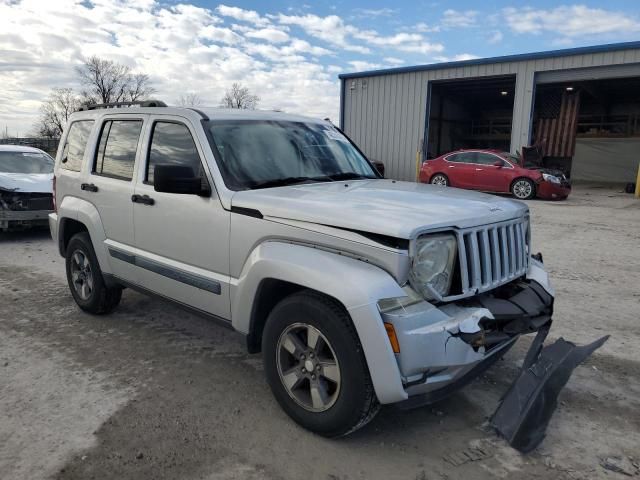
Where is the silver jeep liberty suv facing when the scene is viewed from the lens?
facing the viewer and to the right of the viewer

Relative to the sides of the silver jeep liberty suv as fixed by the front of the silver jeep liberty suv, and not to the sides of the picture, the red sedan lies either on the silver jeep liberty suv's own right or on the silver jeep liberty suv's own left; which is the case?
on the silver jeep liberty suv's own left

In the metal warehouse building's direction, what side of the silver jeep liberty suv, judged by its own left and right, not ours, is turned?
left
